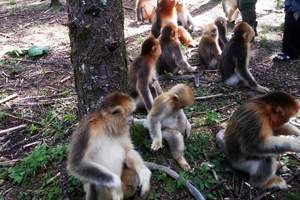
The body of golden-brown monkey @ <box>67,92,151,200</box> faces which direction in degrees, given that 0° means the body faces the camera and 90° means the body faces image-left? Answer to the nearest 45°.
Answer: approximately 315°

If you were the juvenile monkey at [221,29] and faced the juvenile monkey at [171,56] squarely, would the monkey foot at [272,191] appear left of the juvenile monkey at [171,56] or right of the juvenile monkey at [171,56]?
left

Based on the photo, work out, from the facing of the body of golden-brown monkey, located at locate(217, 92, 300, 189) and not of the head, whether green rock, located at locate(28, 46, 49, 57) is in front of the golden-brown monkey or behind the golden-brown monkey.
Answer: behind

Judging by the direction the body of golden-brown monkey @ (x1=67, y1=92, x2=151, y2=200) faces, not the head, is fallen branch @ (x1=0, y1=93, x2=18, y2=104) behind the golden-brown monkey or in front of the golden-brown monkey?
behind

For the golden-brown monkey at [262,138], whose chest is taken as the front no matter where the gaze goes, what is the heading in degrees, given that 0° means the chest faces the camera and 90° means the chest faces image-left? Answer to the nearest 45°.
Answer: approximately 270°
